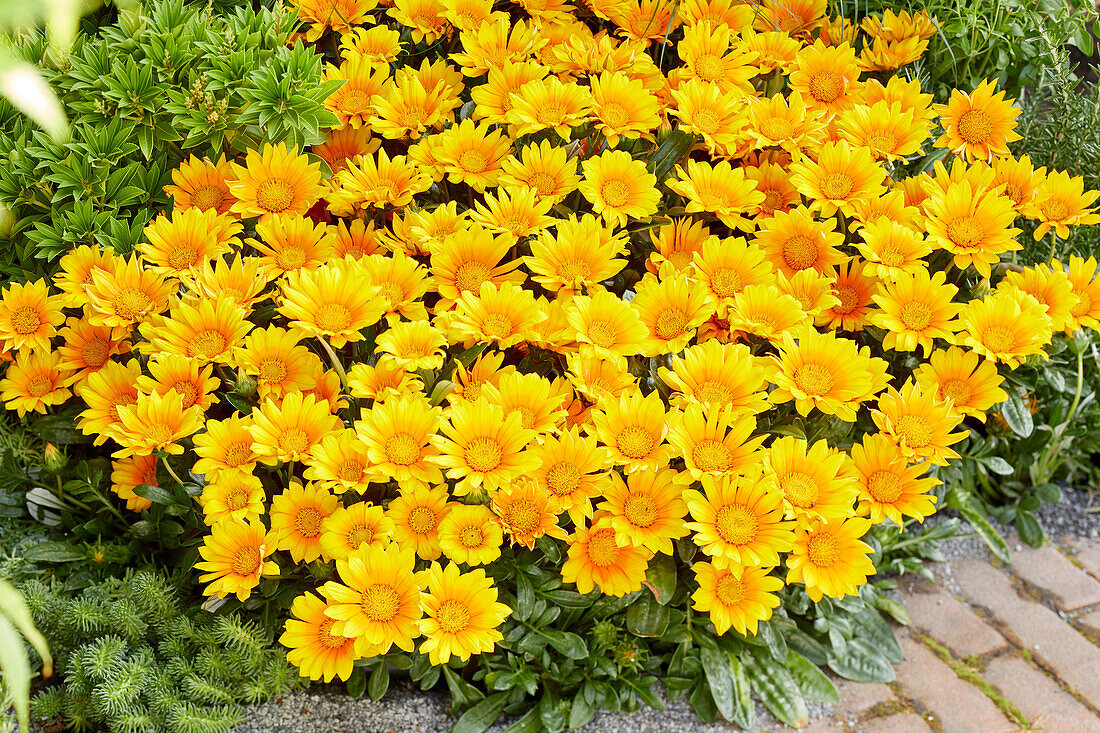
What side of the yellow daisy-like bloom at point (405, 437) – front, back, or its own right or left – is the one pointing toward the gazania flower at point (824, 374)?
left

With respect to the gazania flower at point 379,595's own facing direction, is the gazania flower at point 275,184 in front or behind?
behind

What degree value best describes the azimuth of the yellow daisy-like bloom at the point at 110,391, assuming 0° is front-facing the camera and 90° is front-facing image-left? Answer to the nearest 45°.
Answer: approximately 0°

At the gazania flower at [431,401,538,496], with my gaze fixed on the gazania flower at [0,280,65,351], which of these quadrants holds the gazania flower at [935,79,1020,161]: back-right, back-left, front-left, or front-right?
back-right
